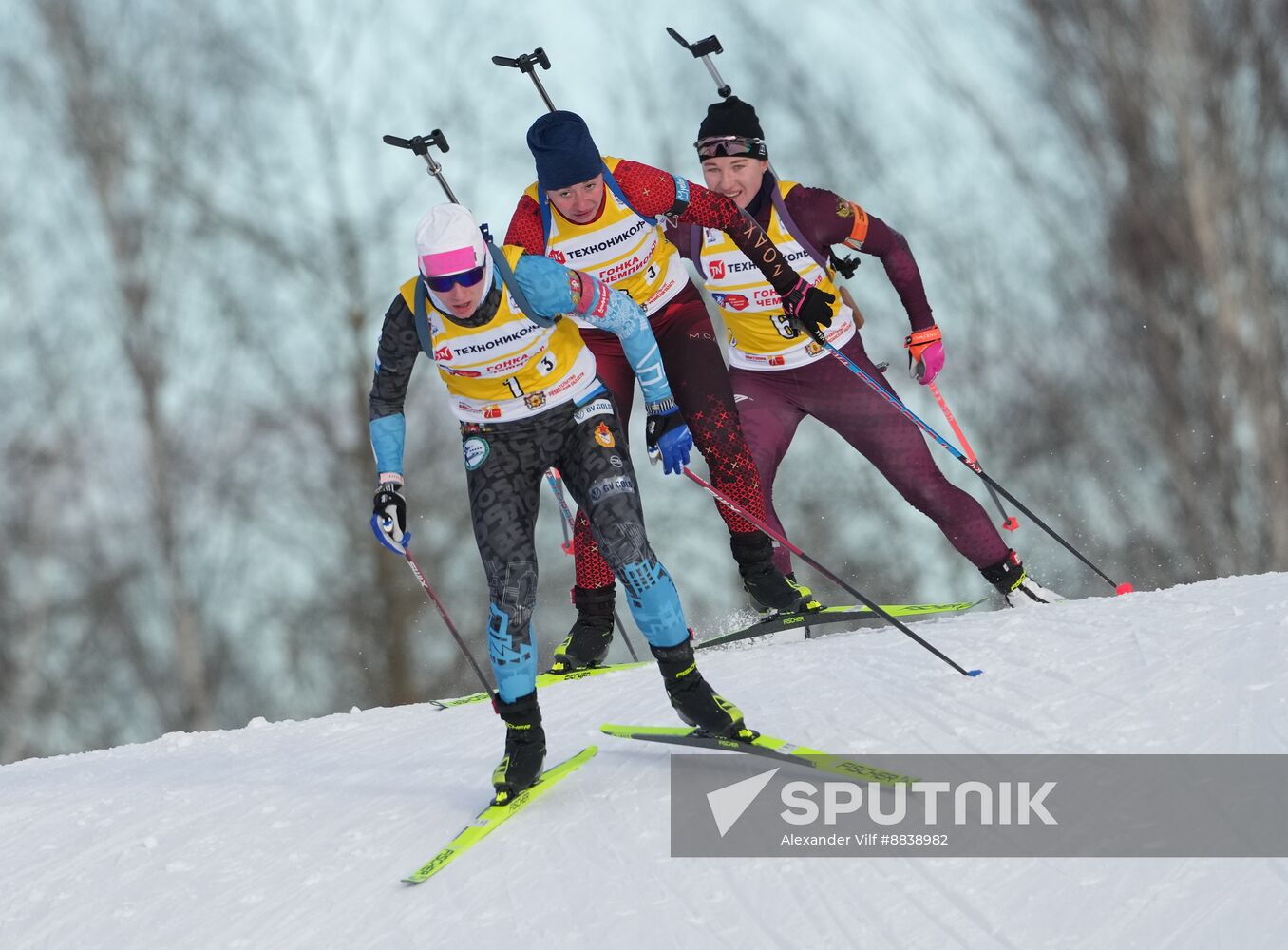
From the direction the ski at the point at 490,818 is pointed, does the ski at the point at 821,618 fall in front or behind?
behind

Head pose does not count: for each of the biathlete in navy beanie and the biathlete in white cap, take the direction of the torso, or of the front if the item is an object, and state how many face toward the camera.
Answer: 2

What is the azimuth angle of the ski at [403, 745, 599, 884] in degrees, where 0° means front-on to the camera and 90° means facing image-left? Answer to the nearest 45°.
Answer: approximately 45°

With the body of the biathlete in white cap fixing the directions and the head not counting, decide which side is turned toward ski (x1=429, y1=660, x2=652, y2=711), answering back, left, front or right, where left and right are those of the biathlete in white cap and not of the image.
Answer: back

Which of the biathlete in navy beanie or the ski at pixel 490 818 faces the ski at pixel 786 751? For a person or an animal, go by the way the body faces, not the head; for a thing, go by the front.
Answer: the biathlete in navy beanie

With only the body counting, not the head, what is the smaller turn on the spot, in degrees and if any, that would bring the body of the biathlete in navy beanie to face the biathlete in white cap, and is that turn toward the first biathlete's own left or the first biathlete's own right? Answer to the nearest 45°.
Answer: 0° — they already face them

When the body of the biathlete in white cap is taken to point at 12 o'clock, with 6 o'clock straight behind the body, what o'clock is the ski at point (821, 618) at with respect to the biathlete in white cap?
The ski is roughly at 7 o'clock from the biathlete in white cap.

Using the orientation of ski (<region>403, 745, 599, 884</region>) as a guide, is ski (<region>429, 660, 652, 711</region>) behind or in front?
behind

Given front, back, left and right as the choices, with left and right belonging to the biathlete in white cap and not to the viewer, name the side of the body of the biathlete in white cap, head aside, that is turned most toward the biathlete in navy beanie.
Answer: back
